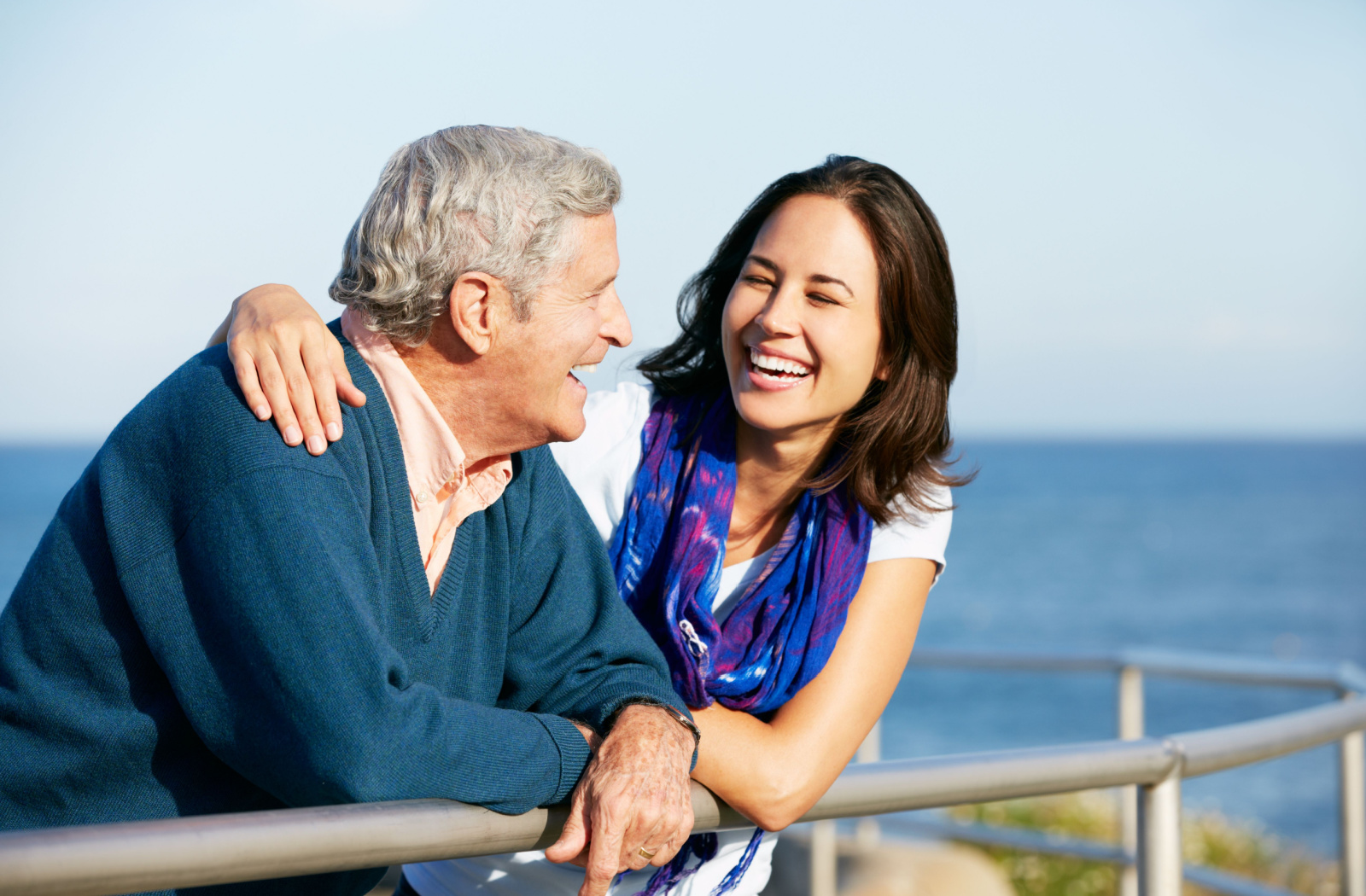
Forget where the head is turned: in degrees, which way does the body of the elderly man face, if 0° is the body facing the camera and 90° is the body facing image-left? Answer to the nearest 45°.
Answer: approximately 315°

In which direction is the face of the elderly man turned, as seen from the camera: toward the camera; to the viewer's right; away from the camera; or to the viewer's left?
to the viewer's right
